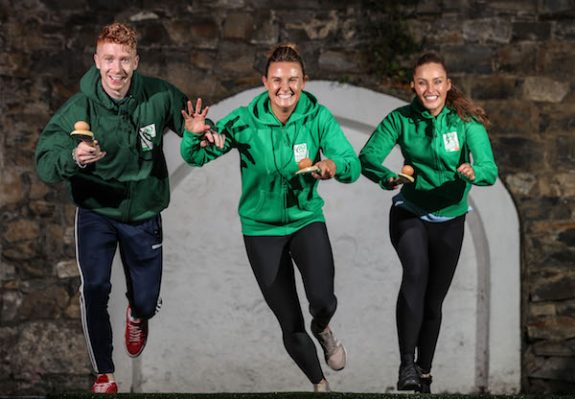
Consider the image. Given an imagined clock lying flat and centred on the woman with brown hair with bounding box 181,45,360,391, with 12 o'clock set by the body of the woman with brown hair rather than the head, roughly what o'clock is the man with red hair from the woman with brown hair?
The man with red hair is roughly at 3 o'clock from the woman with brown hair.

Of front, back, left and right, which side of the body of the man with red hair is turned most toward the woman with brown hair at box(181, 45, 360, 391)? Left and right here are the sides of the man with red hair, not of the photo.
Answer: left

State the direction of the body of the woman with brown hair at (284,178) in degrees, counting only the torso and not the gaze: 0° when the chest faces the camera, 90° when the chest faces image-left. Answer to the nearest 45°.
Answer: approximately 0°

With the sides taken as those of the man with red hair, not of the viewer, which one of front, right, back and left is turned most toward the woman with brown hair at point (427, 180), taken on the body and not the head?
left

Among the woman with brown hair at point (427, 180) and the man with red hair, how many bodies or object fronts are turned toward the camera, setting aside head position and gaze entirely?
2

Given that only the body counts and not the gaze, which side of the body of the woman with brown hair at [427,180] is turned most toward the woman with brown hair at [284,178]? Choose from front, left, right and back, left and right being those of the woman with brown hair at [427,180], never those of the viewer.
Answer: right
